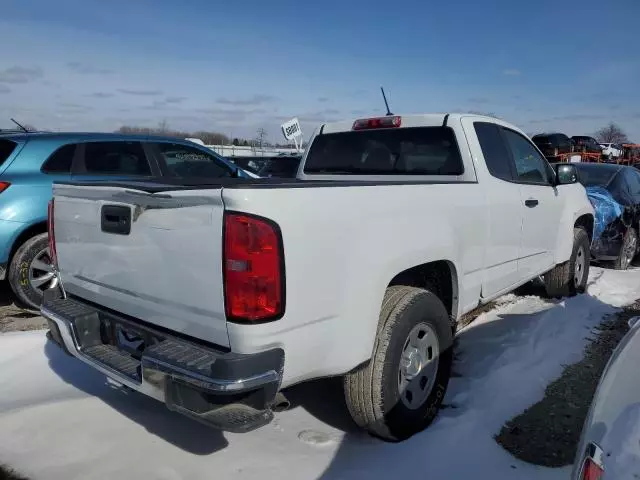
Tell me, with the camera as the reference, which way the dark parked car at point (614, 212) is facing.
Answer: facing the viewer and to the left of the viewer

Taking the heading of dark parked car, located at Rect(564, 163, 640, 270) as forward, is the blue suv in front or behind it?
in front

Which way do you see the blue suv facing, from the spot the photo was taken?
facing away from the viewer and to the right of the viewer

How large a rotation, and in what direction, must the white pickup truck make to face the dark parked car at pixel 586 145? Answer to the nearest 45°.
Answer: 0° — it already faces it

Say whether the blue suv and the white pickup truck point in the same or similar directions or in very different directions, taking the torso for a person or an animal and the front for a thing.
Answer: same or similar directions

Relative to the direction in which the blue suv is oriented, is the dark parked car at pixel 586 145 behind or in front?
in front

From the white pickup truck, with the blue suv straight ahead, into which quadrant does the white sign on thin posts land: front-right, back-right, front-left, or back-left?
front-right

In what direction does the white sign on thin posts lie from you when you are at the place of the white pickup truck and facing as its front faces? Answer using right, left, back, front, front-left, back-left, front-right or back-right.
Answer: front-left

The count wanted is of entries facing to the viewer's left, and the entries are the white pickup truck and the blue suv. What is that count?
0

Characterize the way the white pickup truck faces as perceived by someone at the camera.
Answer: facing away from the viewer and to the right of the viewer

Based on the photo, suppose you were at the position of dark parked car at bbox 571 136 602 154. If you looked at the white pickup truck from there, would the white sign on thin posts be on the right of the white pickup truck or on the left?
right

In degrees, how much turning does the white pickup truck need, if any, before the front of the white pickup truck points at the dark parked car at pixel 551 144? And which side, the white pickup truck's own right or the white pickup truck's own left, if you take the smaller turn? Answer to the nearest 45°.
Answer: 0° — it already faces it
